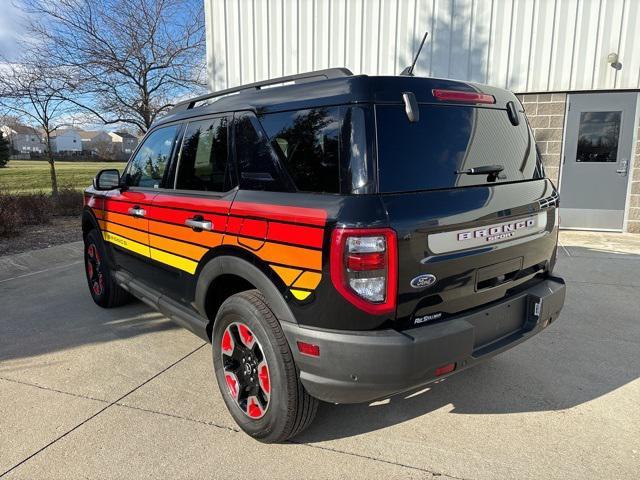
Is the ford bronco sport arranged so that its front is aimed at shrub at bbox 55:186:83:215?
yes

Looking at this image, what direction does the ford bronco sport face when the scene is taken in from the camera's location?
facing away from the viewer and to the left of the viewer

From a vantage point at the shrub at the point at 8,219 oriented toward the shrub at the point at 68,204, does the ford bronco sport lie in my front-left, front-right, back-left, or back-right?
back-right

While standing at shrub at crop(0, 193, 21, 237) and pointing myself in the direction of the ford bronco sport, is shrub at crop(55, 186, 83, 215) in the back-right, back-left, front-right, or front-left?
back-left

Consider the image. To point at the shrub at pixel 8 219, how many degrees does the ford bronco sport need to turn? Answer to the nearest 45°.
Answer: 0° — it already faces it
